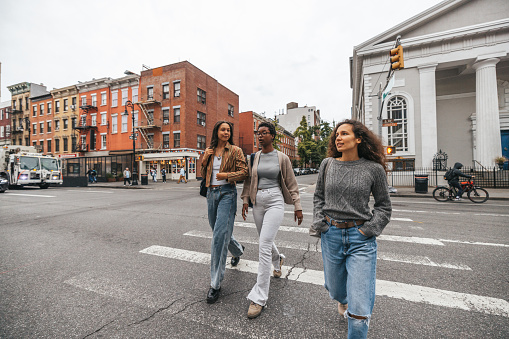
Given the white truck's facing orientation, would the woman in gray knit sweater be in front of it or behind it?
in front

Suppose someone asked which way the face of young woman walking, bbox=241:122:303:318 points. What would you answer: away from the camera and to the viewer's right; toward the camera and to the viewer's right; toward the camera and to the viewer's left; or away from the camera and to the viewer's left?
toward the camera and to the viewer's left

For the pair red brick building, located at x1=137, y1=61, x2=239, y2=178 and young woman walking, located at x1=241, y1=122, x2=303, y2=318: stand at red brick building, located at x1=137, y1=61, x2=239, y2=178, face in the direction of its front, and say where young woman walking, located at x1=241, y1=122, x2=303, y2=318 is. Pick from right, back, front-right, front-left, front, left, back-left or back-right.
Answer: front-left

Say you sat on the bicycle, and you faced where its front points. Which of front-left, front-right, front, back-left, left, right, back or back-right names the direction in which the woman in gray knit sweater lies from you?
right

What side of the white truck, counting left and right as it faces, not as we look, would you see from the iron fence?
front

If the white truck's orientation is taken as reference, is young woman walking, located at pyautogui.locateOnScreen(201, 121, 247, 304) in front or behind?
in front

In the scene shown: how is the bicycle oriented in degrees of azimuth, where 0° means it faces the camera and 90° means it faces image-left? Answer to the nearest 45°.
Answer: approximately 270°

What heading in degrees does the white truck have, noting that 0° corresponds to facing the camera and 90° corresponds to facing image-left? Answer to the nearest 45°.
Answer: approximately 315°

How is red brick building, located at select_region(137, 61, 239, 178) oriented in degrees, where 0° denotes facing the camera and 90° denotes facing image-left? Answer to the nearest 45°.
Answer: approximately 45°

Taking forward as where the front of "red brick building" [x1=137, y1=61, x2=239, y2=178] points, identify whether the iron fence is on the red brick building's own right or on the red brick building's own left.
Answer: on the red brick building's own left

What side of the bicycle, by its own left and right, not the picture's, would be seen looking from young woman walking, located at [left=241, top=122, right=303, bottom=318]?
right

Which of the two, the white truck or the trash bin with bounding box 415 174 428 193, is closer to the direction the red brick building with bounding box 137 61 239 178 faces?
the white truck

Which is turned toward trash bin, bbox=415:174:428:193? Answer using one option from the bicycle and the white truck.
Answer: the white truck

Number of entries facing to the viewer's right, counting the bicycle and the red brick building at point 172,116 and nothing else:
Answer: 1
